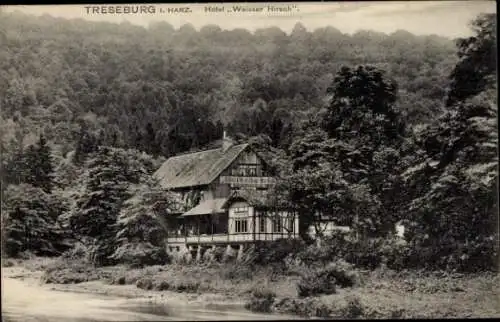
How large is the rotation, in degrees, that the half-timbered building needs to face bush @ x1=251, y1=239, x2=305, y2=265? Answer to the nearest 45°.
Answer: approximately 45° to its left

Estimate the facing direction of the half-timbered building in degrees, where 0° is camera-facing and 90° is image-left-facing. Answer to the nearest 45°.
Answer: approximately 315°

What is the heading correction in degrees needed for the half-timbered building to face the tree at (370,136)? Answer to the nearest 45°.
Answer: approximately 45° to its left

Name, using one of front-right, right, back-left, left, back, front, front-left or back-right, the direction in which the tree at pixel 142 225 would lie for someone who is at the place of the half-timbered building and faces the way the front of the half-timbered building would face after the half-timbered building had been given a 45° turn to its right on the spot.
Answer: right

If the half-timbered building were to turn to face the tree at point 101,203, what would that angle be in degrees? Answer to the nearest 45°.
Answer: approximately 135° to its right

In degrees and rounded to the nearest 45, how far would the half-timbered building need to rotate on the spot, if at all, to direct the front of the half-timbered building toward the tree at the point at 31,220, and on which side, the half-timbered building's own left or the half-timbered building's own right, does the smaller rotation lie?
approximately 135° to the half-timbered building's own right
